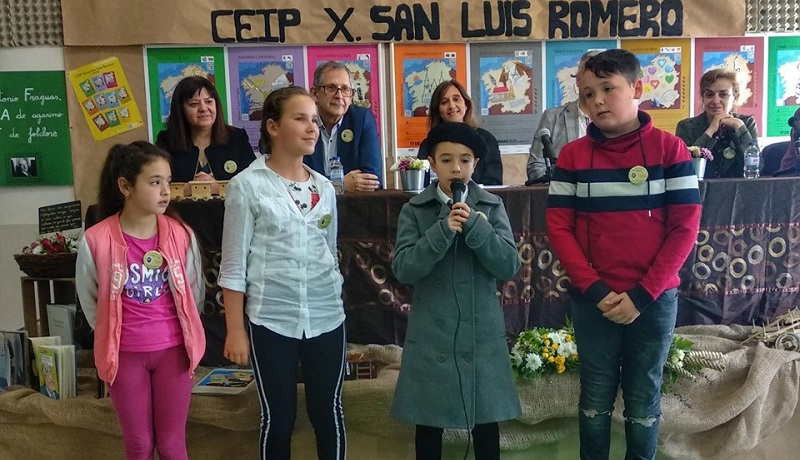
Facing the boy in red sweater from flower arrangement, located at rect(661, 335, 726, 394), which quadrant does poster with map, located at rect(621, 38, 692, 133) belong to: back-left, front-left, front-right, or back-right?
back-right

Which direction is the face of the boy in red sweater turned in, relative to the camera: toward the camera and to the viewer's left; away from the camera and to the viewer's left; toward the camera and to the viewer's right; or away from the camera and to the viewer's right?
toward the camera and to the viewer's left

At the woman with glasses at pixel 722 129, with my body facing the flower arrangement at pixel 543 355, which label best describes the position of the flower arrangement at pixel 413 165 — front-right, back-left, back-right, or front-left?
front-right

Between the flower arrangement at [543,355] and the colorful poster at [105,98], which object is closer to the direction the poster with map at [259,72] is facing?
the flower arrangement

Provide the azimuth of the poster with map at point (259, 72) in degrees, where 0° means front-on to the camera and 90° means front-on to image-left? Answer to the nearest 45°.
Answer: approximately 0°

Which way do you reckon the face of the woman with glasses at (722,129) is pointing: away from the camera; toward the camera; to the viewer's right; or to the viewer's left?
toward the camera

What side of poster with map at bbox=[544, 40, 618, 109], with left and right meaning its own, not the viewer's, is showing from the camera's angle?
front

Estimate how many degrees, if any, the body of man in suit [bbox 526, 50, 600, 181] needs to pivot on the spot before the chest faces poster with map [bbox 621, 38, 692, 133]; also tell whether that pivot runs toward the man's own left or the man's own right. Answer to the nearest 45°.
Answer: approximately 135° to the man's own left

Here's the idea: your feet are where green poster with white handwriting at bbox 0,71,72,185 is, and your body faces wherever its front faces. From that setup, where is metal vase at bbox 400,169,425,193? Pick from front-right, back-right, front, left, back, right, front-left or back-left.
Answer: front-left

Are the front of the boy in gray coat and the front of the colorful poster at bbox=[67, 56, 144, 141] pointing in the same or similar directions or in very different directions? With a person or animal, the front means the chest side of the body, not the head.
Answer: same or similar directions

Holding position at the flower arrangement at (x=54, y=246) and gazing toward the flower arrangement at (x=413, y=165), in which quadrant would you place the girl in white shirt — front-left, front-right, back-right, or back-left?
front-right

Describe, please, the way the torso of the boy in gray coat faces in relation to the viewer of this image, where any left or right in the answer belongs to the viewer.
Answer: facing the viewer

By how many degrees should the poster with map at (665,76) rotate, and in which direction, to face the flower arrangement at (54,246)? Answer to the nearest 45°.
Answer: approximately 45° to its right

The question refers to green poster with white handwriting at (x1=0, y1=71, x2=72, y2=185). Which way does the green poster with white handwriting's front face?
toward the camera

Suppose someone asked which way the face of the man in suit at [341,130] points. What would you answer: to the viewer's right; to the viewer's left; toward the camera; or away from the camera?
toward the camera

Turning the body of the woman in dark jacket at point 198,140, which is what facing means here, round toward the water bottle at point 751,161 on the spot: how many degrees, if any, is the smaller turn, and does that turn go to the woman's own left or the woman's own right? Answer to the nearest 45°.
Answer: approximately 90° to the woman's own left

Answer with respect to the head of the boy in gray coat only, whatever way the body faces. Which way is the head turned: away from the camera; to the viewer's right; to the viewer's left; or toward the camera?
toward the camera
